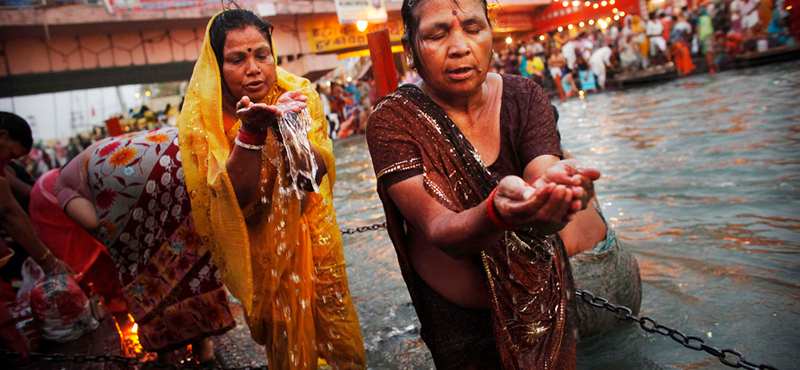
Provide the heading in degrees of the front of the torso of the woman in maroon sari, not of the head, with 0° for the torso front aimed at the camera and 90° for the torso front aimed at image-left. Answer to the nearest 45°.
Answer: approximately 315°

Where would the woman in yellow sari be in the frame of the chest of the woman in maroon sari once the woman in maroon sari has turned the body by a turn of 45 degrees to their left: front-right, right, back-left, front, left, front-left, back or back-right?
back-left

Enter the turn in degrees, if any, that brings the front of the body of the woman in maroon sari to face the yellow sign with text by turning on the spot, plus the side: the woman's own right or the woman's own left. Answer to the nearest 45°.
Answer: approximately 135° to the woman's own left

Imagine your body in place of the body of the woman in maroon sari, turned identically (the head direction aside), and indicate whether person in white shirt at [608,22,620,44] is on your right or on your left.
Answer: on your left

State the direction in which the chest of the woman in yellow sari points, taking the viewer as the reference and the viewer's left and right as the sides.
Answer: facing the viewer and to the right of the viewer

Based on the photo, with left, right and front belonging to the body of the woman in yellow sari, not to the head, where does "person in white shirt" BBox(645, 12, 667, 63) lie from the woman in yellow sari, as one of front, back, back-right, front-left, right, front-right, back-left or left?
left

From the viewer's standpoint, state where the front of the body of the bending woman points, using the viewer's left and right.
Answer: facing away from the viewer and to the left of the viewer
